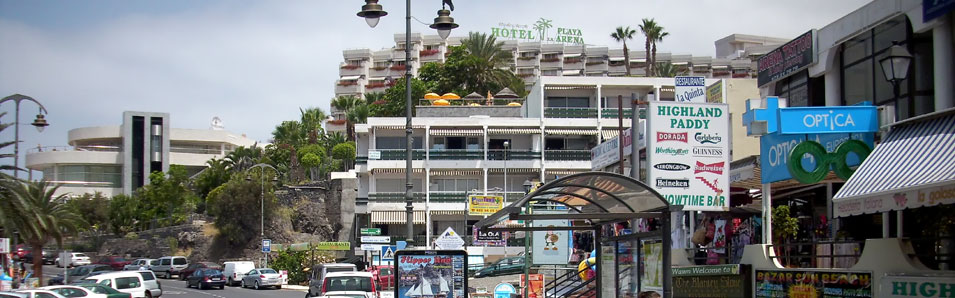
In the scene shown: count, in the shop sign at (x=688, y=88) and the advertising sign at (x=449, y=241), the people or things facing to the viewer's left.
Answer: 0

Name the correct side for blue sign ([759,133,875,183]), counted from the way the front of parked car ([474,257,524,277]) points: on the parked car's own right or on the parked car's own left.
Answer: on the parked car's own left

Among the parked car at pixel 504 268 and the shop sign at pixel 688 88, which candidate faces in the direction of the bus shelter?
the shop sign

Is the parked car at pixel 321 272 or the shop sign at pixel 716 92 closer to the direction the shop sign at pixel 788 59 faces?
the parked car

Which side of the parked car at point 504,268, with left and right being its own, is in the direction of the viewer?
left

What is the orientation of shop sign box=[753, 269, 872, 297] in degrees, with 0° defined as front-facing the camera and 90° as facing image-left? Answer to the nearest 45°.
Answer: approximately 0°

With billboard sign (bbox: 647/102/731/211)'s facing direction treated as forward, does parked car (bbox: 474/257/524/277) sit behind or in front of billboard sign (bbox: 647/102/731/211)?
behind

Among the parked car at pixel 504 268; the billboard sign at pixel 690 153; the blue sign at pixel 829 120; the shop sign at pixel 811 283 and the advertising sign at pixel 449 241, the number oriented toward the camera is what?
4

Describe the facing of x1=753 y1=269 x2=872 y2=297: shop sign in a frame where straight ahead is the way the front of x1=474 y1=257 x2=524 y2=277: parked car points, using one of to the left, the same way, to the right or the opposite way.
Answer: to the left

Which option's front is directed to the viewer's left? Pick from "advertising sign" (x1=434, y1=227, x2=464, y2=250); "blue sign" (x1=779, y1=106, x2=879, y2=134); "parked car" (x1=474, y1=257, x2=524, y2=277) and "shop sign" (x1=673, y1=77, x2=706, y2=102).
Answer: the parked car

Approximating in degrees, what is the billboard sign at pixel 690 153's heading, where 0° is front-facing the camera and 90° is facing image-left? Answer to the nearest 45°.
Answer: approximately 0°

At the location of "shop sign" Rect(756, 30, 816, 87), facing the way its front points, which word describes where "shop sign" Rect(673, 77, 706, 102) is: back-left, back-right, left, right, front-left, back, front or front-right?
right
